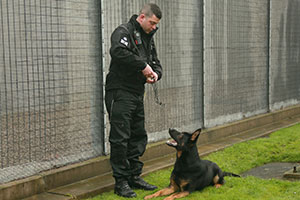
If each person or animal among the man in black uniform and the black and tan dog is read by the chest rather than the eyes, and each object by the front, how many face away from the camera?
0

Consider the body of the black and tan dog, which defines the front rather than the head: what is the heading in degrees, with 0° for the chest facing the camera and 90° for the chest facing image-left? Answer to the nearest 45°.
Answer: approximately 45°

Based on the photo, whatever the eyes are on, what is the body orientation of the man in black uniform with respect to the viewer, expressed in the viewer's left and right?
facing the viewer and to the right of the viewer
